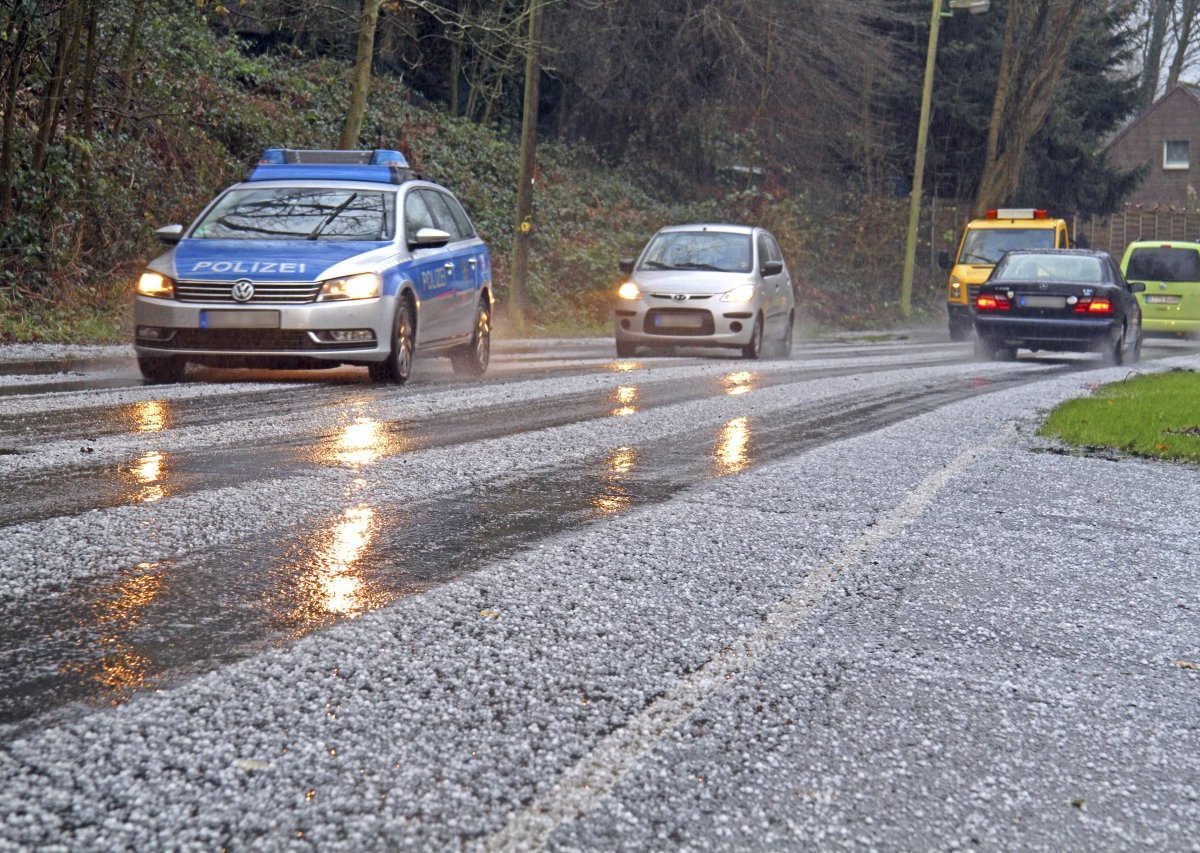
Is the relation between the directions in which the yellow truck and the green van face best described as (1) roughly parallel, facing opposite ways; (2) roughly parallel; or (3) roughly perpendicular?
roughly parallel, facing opposite ways

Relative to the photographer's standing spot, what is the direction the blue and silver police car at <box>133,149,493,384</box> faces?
facing the viewer and to the left of the viewer

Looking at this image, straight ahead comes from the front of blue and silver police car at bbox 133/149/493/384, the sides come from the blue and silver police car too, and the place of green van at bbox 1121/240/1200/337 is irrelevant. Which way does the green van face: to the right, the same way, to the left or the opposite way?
the opposite way

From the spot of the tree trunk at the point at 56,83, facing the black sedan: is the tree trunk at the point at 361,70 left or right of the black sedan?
left

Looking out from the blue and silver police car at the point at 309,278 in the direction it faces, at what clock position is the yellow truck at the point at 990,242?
The yellow truck is roughly at 6 o'clock from the blue and silver police car.

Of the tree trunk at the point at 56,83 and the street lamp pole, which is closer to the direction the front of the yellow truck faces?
the tree trunk

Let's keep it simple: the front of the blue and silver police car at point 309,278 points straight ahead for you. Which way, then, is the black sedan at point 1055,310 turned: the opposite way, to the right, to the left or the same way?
the opposite way

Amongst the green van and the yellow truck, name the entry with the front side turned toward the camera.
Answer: the yellow truck

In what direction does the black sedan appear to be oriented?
away from the camera

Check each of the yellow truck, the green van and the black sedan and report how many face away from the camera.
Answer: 2

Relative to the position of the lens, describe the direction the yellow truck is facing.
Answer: facing the viewer

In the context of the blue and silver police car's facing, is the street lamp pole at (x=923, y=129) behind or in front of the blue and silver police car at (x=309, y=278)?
behind

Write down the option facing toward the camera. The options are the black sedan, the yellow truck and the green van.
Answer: the yellow truck

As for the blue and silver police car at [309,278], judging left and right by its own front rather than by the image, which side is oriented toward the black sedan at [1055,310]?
back

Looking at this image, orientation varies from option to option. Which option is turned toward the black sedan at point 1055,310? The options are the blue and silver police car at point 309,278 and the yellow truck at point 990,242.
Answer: the yellow truck

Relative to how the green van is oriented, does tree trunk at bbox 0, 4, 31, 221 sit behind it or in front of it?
behind

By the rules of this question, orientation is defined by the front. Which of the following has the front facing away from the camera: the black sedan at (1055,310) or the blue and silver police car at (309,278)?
the black sedan

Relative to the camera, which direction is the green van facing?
away from the camera

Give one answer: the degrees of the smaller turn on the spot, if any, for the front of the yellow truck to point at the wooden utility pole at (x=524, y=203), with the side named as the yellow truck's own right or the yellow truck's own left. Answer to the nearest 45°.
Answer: approximately 45° to the yellow truck's own right
